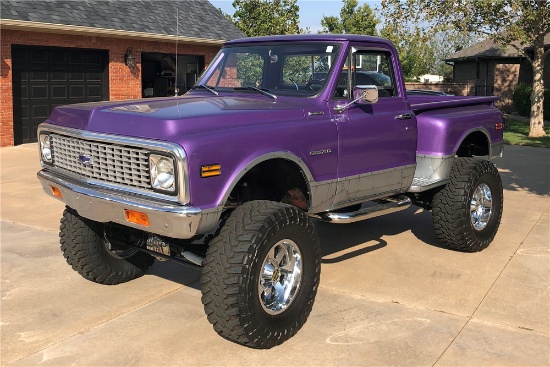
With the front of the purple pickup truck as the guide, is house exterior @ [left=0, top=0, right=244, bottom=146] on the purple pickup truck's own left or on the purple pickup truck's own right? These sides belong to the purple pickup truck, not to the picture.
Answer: on the purple pickup truck's own right

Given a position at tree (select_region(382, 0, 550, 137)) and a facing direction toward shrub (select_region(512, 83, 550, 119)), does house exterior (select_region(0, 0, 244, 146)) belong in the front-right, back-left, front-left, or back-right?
back-left

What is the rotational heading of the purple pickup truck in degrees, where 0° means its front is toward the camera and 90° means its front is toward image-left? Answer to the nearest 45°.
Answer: approximately 45°

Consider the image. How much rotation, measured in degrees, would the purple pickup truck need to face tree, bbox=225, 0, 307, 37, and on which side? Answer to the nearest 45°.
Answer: approximately 135° to its right

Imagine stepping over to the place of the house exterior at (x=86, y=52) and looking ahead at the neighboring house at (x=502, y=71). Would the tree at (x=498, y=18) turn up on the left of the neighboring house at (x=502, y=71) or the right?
right

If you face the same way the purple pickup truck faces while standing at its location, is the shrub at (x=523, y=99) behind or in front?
behind
